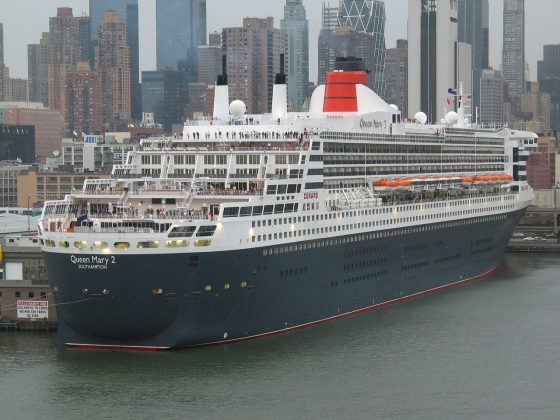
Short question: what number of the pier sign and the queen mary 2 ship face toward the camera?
1

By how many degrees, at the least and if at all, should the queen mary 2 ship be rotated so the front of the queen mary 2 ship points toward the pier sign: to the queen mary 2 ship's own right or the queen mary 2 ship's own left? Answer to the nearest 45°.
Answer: approximately 135° to the queen mary 2 ship's own left

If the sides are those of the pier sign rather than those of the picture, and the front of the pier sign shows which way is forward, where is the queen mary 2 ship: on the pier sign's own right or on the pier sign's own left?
on the pier sign's own left

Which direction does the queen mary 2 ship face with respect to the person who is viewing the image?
facing away from the viewer and to the right of the viewer

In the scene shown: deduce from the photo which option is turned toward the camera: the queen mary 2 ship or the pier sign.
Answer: the pier sign

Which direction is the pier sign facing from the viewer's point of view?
toward the camera
